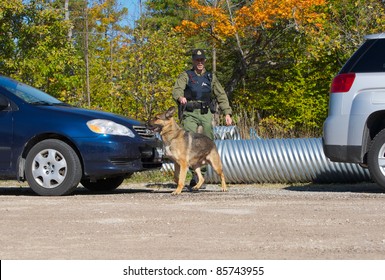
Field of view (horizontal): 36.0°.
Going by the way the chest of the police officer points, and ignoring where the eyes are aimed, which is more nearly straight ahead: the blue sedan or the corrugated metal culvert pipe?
the blue sedan

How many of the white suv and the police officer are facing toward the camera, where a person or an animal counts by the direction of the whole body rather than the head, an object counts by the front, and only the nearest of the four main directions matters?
1

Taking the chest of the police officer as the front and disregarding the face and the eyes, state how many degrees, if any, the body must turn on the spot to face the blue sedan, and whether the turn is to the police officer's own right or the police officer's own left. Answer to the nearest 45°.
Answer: approximately 45° to the police officer's own right
